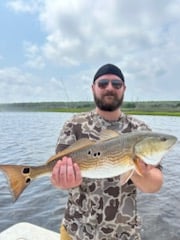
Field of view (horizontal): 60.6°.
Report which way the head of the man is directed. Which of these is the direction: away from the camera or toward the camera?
toward the camera

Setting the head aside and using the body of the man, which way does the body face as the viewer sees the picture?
toward the camera
